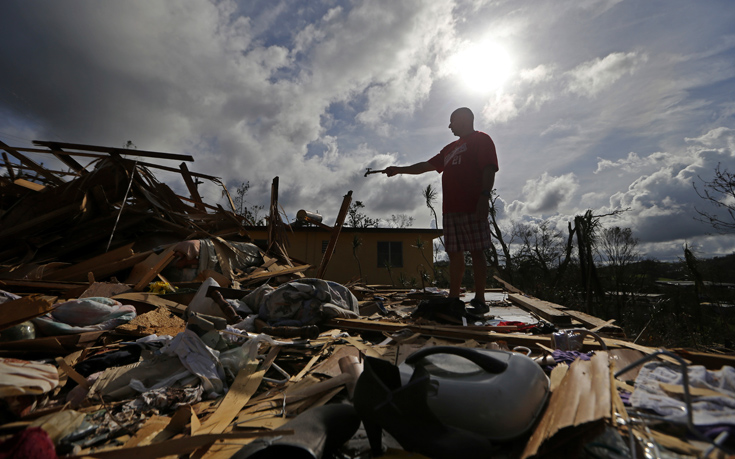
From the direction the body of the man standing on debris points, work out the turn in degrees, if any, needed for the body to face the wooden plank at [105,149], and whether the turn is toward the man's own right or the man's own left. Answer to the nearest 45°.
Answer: approximately 45° to the man's own right

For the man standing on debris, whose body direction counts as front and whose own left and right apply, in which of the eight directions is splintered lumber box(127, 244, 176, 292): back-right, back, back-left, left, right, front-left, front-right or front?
front-right

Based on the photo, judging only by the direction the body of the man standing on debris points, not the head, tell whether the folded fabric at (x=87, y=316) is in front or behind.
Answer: in front

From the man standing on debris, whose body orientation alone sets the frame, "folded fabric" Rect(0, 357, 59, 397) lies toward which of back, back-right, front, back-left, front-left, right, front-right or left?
front

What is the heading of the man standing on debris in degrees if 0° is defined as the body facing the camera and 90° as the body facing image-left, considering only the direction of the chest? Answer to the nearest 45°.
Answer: approximately 45°

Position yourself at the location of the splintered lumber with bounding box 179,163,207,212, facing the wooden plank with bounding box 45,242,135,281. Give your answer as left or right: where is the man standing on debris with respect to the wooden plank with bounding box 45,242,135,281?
left

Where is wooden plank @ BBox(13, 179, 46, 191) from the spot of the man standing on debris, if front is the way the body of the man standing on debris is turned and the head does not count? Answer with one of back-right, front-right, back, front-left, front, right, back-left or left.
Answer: front-right

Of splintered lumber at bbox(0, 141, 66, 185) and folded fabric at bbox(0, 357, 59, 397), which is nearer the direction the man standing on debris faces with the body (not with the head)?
the folded fabric

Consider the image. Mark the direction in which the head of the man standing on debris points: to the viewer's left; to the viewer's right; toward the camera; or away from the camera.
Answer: to the viewer's left

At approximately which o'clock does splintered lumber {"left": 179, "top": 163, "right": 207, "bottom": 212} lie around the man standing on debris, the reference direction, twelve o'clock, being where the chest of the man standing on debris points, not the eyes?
The splintered lumber is roughly at 2 o'clock from the man standing on debris.

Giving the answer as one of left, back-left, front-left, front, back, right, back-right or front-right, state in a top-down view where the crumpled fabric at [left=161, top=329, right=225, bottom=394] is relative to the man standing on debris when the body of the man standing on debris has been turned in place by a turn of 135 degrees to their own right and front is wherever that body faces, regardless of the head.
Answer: back-left

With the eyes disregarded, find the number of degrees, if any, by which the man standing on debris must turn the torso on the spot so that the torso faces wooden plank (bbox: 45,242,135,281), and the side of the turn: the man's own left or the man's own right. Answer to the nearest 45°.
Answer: approximately 45° to the man's own right

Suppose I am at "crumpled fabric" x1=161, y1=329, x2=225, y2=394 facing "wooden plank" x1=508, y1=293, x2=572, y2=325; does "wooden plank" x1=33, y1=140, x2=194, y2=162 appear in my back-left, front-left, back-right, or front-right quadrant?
front-left

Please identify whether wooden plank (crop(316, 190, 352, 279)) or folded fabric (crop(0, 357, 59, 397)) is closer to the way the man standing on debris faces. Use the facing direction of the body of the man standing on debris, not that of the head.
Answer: the folded fabric
